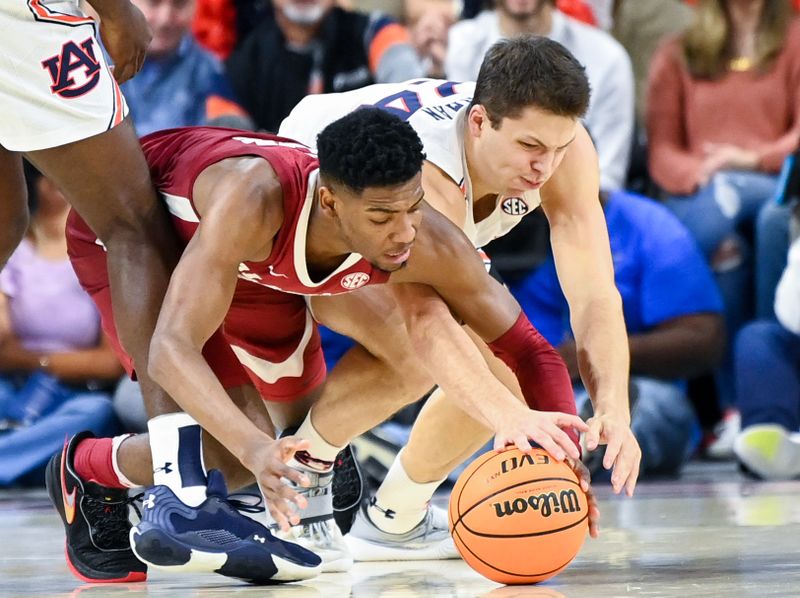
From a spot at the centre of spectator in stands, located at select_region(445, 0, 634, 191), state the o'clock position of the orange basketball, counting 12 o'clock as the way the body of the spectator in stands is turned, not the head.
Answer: The orange basketball is roughly at 12 o'clock from the spectator in stands.

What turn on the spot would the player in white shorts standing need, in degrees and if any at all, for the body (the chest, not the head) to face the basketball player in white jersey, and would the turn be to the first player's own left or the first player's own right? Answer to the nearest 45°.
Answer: approximately 45° to the first player's own left

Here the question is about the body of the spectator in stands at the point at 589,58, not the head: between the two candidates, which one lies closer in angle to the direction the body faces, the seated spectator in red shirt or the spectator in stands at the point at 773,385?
the spectator in stands

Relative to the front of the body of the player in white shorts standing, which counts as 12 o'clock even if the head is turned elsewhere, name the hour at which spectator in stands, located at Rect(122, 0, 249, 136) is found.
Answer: The spectator in stands is roughly at 8 o'clock from the player in white shorts standing.

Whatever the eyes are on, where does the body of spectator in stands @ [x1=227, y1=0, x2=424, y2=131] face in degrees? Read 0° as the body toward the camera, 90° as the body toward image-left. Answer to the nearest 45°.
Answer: approximately 0°

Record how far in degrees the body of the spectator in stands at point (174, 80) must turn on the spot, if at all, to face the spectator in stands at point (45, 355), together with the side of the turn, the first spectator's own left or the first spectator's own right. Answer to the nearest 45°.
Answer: approximately 45° to the first spectator's own right

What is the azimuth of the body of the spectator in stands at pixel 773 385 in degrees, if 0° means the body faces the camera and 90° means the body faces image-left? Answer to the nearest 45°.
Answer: approximately 45°

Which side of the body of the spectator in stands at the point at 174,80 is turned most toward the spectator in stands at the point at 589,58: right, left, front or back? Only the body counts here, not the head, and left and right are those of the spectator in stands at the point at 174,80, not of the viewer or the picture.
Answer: left

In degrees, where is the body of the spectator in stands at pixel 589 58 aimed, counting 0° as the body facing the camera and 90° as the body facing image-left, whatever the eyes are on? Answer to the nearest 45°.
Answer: approximately 0°
